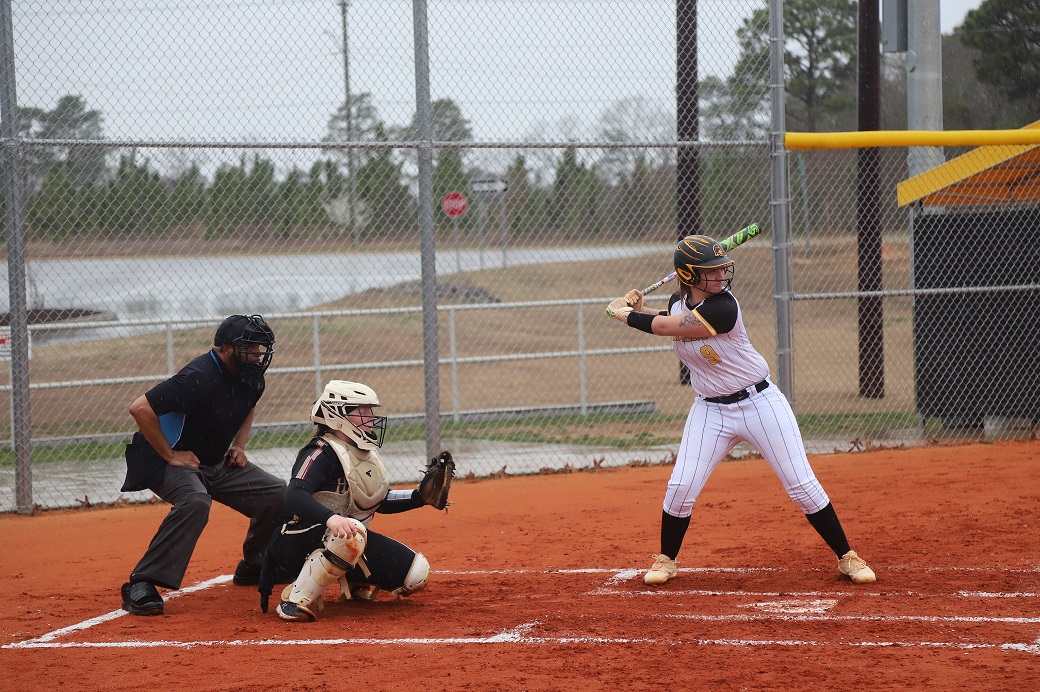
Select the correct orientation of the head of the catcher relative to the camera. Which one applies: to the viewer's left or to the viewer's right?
to the viewer's right

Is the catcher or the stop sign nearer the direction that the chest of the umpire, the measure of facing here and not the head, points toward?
the catcher

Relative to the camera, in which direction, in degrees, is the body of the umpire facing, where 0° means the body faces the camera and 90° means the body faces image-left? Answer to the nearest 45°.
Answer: approximately 315°
